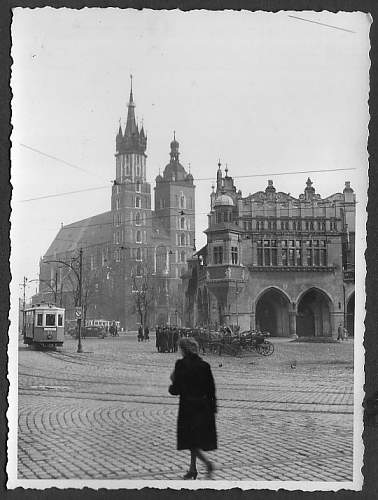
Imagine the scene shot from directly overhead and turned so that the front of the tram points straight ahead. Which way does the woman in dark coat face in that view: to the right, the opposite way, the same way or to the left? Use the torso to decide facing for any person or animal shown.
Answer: the opposite way

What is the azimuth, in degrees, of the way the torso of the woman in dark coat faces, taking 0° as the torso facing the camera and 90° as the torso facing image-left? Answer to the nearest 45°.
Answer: approximately 135°

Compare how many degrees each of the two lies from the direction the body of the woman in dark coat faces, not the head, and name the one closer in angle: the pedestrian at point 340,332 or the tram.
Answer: the tram

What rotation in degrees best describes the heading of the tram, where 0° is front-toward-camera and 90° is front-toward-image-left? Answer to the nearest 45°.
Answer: approximately 315°
